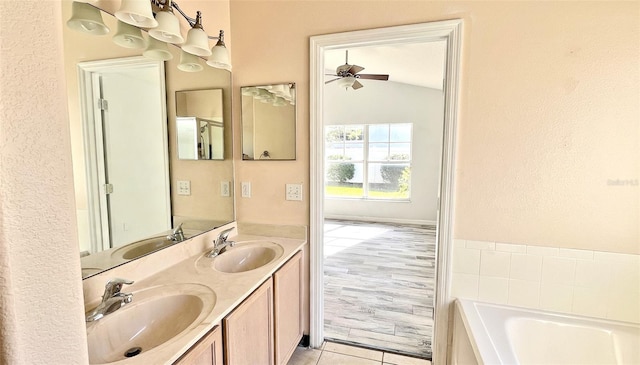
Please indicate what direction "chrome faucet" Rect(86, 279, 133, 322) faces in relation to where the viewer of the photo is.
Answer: facing the viewer and to the right of the viewer

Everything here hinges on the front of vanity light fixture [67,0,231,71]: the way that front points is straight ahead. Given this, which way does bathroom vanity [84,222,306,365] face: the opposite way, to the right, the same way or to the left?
the same way

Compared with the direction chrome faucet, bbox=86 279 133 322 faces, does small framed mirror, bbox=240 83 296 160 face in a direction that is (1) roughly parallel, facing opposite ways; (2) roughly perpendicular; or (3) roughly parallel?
roughly perpendicular

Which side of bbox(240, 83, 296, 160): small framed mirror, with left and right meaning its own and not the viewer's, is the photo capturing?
front

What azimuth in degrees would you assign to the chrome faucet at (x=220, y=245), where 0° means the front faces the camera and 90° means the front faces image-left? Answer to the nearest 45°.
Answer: approximately 315°

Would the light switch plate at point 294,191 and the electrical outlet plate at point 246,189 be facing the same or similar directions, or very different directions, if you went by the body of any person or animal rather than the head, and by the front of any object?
same or similar directions

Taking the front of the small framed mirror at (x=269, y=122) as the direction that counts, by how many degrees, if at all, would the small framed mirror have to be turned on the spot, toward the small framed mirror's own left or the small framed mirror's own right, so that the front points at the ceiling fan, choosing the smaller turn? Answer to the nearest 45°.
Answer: approximately 135° to the small framed mirror's own left

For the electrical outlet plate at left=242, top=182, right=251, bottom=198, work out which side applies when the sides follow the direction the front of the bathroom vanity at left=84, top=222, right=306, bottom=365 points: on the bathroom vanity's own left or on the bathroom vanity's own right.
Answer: on the bathroom vanity's own left

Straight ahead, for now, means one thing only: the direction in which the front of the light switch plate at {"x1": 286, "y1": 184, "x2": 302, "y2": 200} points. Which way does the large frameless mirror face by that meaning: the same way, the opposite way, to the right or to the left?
to the left

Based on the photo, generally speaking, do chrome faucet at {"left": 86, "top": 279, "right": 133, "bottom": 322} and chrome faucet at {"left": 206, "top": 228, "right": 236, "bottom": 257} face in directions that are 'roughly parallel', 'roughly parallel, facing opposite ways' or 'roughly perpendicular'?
roughly parallel

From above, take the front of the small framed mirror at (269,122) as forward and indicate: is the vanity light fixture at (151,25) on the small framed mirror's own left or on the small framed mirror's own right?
on the small framed mirror's own right

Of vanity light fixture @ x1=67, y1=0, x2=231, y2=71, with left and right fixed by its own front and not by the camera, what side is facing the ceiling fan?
left

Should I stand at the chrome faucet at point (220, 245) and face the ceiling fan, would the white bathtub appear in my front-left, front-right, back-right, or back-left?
front-right

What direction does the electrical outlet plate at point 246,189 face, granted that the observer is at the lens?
facing the viewer

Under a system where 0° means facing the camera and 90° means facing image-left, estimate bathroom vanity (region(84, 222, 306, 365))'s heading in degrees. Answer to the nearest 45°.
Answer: approximately 315°
